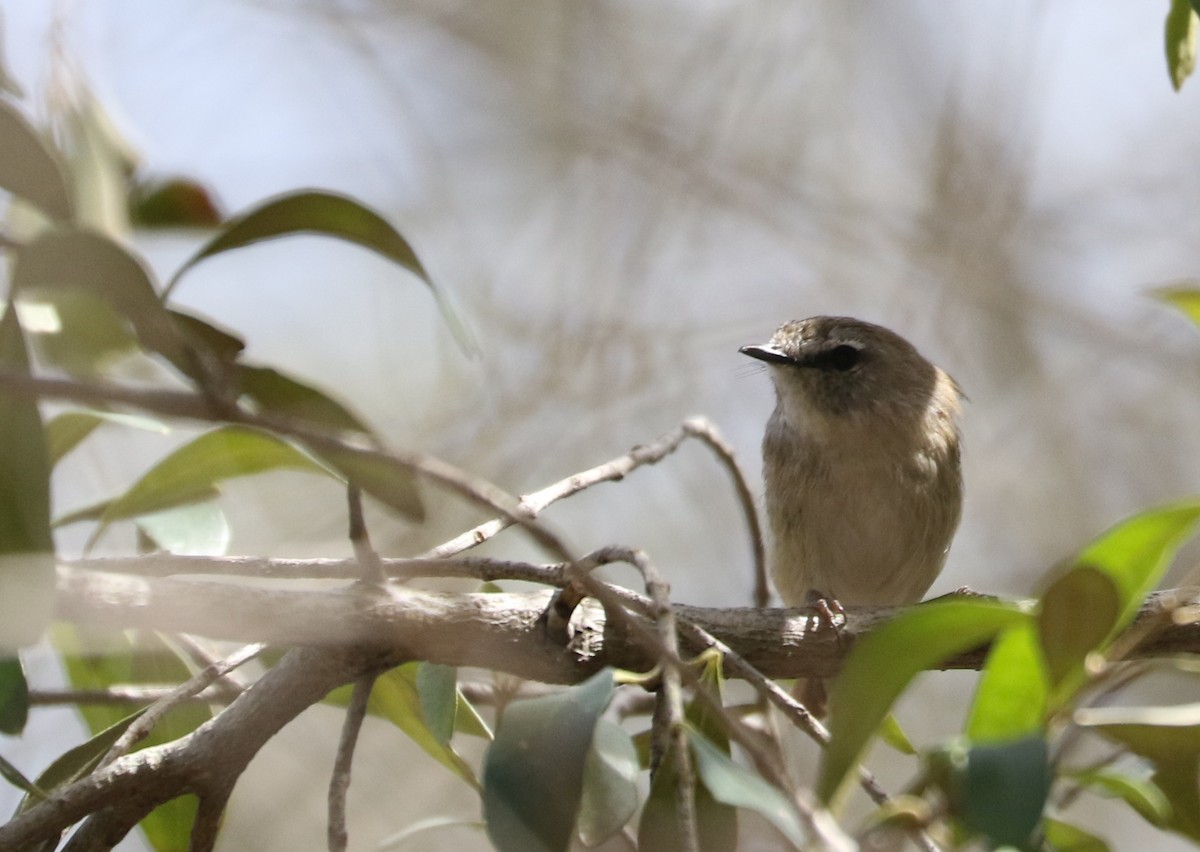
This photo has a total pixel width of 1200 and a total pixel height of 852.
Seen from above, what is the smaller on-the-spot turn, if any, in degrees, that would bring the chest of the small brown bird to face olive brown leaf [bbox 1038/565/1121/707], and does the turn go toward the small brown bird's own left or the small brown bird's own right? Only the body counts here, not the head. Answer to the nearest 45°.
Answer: approximately 45° to the small brown bird's own left

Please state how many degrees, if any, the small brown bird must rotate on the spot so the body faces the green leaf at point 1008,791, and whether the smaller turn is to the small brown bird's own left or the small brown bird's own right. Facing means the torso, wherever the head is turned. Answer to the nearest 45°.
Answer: approximately 45° to the small brown bird's own left

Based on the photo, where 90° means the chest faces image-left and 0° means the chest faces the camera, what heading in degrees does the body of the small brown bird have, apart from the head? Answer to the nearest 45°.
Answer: approximately 45°
